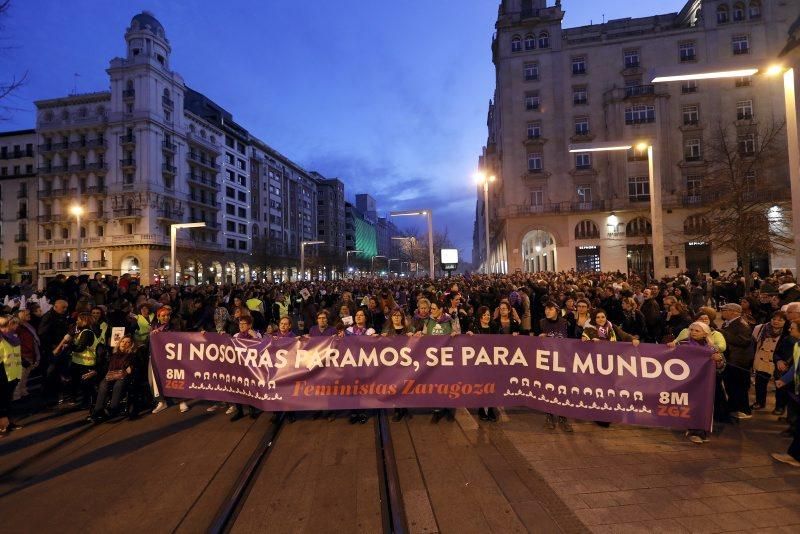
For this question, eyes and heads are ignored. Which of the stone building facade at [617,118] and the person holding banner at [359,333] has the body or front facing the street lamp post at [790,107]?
the stone building facade

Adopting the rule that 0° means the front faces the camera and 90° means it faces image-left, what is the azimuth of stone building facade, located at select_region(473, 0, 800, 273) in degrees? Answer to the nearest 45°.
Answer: approximately 0°

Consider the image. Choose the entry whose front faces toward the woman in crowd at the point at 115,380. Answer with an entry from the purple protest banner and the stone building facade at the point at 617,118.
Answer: the stone building facade

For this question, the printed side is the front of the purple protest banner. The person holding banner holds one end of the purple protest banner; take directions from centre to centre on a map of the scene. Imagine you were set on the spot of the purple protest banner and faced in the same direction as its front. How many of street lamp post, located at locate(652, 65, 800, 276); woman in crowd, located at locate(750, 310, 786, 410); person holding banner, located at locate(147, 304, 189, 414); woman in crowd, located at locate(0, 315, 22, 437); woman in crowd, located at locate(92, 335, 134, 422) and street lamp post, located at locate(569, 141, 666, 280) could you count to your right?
3

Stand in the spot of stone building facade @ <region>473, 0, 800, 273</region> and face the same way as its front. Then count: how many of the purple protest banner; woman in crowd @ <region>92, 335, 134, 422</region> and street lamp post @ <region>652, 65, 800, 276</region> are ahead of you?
3

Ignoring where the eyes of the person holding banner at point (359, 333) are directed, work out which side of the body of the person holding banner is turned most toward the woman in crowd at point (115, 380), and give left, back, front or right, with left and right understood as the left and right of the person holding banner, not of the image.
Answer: right

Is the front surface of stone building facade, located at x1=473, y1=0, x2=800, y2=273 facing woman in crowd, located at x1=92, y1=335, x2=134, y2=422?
yes

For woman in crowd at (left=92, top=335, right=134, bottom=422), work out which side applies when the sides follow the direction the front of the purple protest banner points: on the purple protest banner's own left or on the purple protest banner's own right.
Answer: on the purple protest banner's own right

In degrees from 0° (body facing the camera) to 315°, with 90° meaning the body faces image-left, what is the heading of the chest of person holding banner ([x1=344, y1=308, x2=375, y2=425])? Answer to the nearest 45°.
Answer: approximately 0°
